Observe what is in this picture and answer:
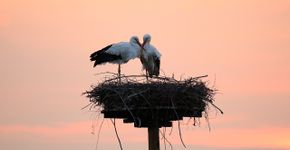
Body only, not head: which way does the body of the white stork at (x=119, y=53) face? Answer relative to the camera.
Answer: to the viewer's right

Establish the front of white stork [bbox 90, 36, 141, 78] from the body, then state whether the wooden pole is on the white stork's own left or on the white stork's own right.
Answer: on the white stork's own right

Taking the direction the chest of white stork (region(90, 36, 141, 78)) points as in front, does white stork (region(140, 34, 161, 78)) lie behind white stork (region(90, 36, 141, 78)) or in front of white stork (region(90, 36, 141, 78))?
in front
